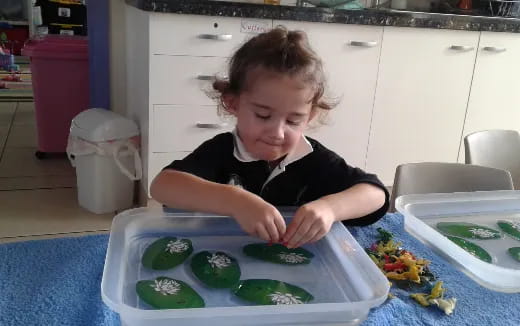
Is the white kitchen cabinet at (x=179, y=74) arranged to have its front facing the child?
yes

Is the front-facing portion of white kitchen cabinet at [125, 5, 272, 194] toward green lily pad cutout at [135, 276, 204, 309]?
yes

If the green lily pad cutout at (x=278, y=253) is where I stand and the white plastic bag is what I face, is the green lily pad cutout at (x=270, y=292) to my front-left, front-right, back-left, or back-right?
back-left

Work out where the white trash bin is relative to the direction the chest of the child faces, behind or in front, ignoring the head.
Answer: behind

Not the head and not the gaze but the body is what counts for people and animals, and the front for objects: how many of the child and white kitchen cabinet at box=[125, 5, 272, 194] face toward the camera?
2

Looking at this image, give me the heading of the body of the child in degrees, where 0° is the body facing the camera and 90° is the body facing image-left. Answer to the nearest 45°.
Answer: approximately 0°
